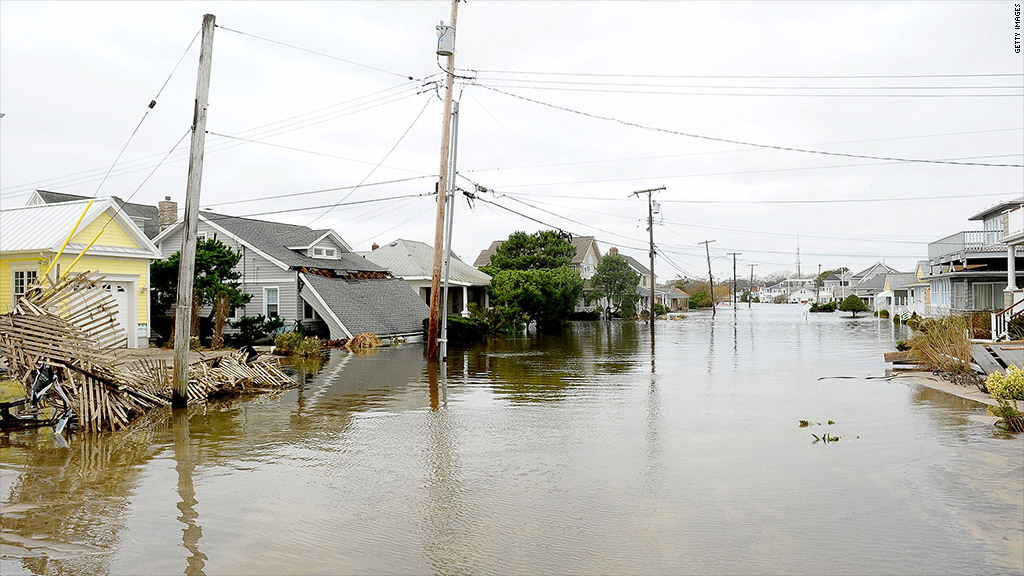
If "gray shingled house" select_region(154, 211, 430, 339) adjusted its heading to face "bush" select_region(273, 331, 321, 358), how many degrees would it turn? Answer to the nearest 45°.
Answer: approximately 45° to its right

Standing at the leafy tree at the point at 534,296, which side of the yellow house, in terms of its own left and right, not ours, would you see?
left

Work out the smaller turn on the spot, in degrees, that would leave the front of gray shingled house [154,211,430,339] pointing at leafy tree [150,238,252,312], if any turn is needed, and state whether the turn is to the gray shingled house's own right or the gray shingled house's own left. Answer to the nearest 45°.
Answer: approximately 90° to the gray shingled house's own right

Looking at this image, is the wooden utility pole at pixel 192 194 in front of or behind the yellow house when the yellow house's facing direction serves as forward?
in front

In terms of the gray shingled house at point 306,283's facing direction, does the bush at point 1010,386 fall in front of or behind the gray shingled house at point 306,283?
in front

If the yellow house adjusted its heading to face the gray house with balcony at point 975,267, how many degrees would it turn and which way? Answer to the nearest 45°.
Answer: approximately 45° to its left

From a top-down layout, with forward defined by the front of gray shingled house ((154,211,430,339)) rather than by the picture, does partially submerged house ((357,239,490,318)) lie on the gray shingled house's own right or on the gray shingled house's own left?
on the gray shingled house's own left

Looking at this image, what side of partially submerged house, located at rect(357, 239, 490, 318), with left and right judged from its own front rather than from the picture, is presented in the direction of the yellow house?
right
